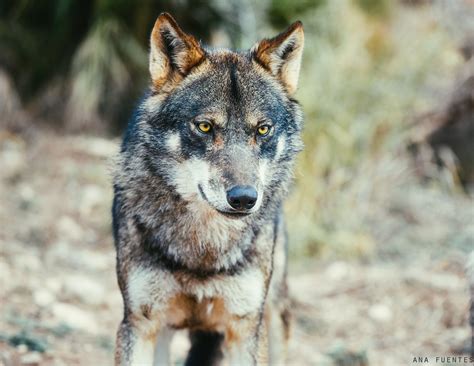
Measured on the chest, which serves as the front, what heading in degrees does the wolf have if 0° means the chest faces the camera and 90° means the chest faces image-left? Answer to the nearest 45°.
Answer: approximately 0°
